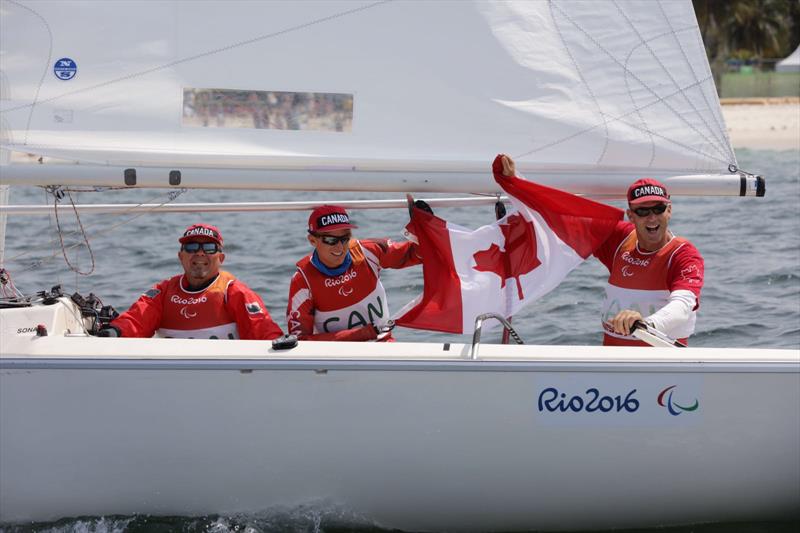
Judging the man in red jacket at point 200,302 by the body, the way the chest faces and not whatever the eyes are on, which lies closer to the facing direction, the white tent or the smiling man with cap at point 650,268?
the smiling man with cap

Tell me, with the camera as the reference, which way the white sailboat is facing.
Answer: facing to the left of the viewer

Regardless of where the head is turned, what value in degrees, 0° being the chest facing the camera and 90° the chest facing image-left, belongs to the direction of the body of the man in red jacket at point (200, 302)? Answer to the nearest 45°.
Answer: approximately 0°

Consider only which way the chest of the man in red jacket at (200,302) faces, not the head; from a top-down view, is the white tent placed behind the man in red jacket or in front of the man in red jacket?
behind

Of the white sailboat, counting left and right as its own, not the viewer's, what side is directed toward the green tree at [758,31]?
right

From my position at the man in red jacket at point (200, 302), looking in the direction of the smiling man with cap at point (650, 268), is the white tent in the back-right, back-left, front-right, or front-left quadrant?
front-left

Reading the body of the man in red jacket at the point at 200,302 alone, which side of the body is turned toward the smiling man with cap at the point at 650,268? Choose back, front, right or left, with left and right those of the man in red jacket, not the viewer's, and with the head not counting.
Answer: left
